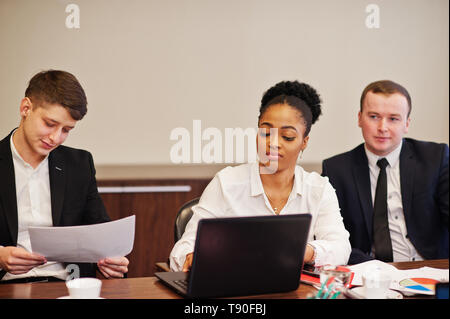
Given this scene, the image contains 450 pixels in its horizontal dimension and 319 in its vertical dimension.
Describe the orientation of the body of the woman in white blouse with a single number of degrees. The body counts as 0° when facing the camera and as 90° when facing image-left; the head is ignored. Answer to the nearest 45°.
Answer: approximately 0°

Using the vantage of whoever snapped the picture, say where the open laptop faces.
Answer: facing away from the viewer and to the left of the viewer

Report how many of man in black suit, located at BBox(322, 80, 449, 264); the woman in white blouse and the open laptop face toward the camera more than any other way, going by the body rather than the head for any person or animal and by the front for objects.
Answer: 2

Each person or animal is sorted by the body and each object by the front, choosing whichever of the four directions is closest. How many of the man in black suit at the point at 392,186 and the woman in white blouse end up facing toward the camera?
2

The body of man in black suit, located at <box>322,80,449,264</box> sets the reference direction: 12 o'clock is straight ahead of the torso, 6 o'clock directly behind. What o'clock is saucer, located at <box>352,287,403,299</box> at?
The saucer is roughly at 12 o'clock from the man in black suit.

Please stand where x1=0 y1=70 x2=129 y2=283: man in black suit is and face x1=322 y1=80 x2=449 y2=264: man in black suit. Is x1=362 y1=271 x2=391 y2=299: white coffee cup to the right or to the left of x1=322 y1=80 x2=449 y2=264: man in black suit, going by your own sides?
right

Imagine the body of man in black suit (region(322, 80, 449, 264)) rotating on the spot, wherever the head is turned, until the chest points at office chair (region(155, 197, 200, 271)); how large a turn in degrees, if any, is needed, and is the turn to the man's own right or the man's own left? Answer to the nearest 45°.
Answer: approximately 45° to the man's own right

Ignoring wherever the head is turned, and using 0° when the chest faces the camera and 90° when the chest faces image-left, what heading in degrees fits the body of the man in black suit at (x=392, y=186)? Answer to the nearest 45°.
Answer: approximately 0°
